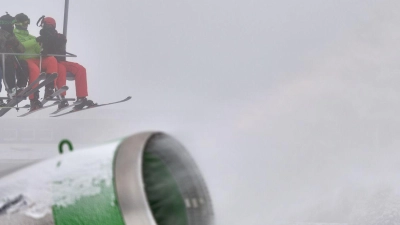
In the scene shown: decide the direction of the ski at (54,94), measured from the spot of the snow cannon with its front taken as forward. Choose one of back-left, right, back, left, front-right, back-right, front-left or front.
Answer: back-left

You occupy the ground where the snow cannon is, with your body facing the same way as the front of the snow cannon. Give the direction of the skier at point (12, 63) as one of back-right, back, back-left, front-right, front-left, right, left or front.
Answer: back-left

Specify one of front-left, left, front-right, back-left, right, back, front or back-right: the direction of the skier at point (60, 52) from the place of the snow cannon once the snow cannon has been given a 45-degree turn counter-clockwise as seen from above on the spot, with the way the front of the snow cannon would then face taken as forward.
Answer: left

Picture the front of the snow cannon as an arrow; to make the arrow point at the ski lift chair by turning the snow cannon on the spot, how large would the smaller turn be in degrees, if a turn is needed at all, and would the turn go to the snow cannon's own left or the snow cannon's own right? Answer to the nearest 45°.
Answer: approximately 135° to the snow cannon's own left

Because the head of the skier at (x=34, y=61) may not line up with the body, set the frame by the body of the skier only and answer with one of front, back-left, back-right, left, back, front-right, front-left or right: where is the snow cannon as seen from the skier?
front-right

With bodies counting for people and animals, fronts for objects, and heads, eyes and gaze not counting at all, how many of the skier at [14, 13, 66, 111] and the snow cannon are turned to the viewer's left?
0

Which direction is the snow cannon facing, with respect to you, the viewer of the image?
facing the viewer and to the right of the viewer
